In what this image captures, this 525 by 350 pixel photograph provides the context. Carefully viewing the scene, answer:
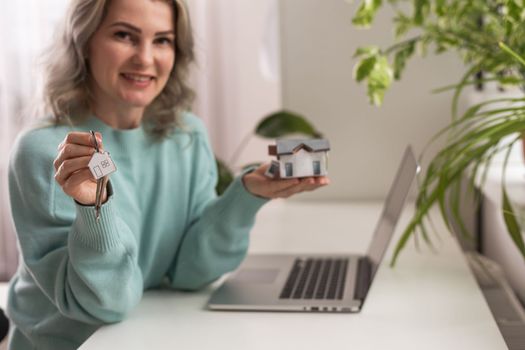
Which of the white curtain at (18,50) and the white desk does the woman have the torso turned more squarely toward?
the white desk

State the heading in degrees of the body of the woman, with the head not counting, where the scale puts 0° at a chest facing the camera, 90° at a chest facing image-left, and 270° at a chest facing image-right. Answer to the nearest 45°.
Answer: approximately 315°

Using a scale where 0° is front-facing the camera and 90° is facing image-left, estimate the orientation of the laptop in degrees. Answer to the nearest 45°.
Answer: approximately 90°

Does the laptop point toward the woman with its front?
yes

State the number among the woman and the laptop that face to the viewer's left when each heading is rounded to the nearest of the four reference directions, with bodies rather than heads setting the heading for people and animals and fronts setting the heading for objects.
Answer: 1

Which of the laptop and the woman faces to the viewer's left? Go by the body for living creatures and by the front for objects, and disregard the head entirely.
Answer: the laptop
